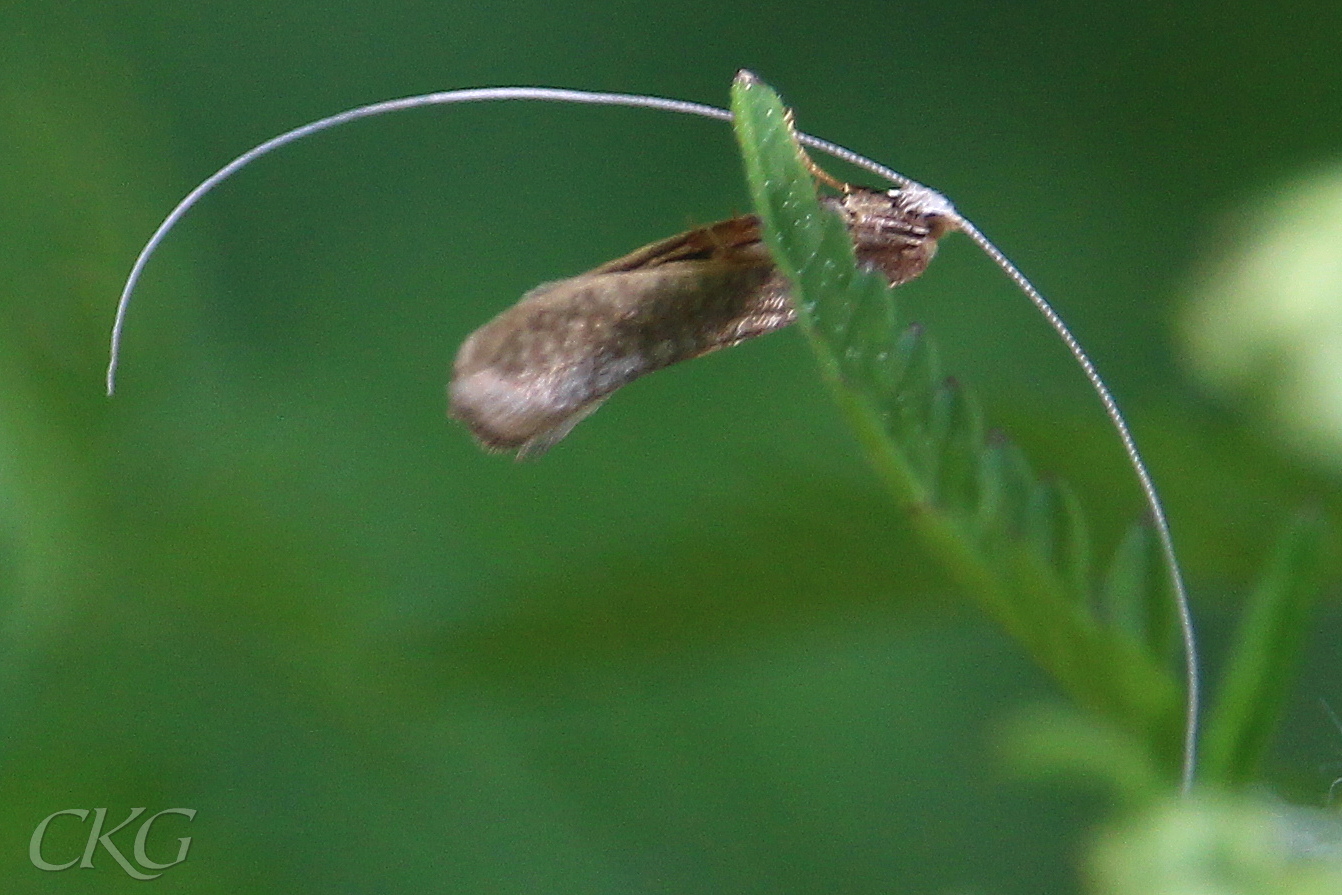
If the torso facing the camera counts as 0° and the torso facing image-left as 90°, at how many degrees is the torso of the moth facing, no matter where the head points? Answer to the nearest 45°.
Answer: approximately 270°
